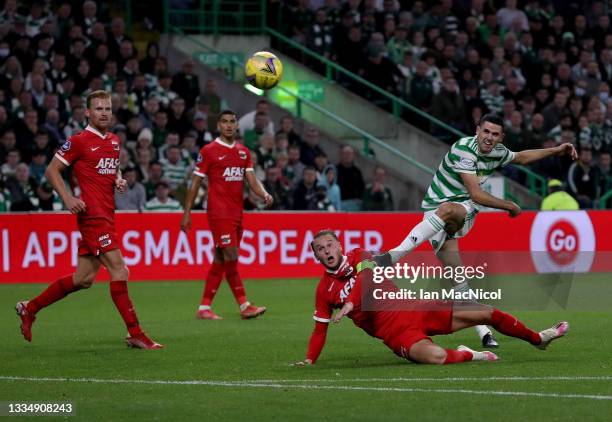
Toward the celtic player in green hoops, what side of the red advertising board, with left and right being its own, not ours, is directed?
front

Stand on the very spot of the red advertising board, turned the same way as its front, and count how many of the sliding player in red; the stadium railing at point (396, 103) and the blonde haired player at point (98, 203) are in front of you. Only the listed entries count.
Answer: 2

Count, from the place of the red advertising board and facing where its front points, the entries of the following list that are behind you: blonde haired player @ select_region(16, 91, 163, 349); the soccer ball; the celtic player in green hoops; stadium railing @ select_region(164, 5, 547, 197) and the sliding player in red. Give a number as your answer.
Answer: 1

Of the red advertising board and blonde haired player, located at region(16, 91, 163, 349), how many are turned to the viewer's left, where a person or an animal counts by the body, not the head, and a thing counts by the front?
0

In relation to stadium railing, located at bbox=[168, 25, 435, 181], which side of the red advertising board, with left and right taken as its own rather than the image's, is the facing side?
back

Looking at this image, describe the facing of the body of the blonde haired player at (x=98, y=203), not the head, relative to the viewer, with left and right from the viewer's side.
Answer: facing the viewer and to the right of the viewer

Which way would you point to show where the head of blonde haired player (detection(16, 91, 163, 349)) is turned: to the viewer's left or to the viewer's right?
to the viewer's right

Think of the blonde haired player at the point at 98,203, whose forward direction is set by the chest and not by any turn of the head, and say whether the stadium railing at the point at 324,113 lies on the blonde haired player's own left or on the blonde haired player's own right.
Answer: on the blonde haired player's own left

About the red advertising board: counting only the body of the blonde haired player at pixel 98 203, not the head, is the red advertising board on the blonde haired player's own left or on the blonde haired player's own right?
on the blonde haired player's own left

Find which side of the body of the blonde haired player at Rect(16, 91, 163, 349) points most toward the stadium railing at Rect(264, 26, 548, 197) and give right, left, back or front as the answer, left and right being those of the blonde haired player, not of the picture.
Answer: left

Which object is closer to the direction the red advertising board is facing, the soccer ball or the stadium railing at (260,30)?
the soccer ball

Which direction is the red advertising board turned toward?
toward the camera

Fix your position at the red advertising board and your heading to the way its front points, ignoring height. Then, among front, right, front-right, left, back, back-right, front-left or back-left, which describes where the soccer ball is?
front
